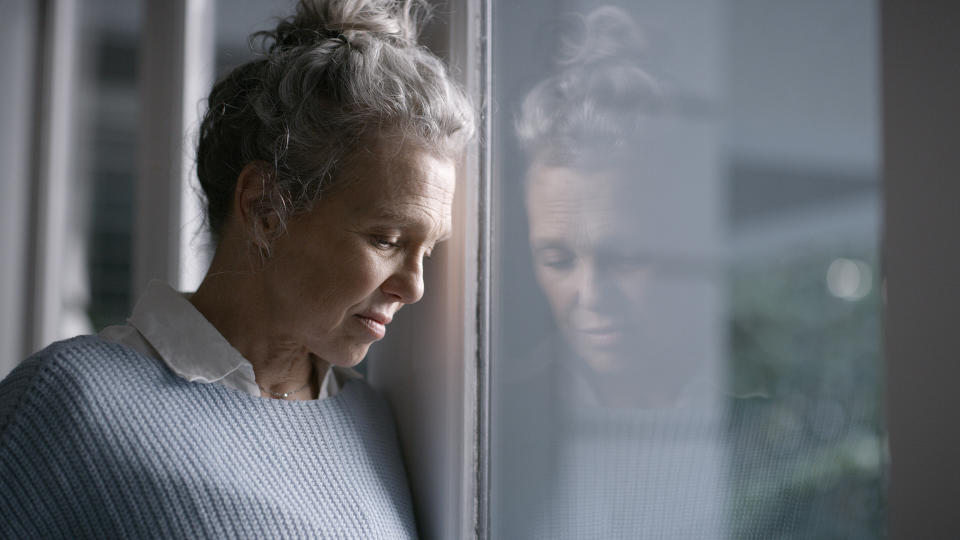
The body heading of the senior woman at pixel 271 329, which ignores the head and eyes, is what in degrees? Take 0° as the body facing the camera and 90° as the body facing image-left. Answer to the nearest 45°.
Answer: approximately 315°
